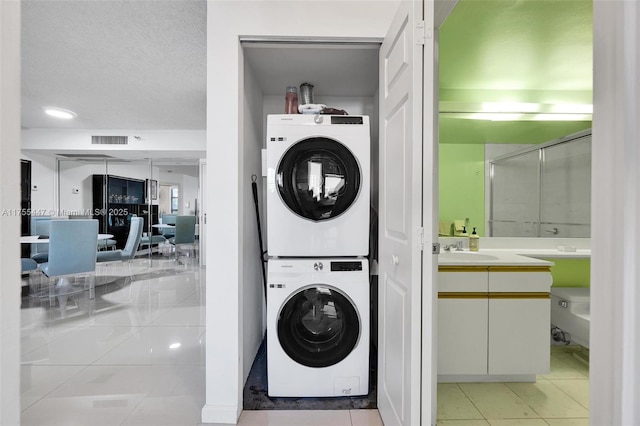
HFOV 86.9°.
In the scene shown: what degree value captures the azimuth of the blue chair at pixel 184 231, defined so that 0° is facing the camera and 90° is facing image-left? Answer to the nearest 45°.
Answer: approximately 135°

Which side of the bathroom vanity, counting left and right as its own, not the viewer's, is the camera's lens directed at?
front

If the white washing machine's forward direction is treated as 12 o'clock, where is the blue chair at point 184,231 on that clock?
The blue chair is roughly at 5 o'clock from the white washing machine.

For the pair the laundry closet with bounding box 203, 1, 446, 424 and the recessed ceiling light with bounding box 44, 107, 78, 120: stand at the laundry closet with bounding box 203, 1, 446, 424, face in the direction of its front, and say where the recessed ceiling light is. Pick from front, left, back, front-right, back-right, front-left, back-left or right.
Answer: back-right

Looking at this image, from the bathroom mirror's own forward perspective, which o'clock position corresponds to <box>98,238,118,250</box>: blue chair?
The blue chair is roughly at 3 o'clock from the bathroom mirror.

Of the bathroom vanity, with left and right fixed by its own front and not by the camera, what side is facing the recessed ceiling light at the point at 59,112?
right

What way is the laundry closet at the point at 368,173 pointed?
toward the camera

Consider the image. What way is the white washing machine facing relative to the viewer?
toward the camera

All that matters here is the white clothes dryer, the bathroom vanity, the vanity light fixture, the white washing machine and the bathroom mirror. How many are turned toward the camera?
5

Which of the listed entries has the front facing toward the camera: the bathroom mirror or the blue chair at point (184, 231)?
the bathroom mirror

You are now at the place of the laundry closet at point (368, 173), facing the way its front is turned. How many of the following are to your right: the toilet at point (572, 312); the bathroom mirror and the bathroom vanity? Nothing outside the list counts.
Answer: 0

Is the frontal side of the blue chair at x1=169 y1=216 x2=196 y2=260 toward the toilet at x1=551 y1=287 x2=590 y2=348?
no

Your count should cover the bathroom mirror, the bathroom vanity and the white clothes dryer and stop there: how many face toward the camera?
3

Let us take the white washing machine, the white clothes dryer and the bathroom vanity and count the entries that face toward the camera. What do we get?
3
